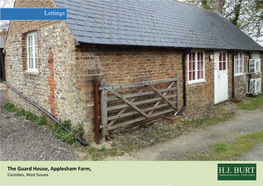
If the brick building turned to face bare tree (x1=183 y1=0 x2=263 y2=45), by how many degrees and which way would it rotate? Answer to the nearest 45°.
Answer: approximately 90° to its left

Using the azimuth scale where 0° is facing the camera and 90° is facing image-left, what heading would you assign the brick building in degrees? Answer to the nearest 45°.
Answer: approximately 315°
